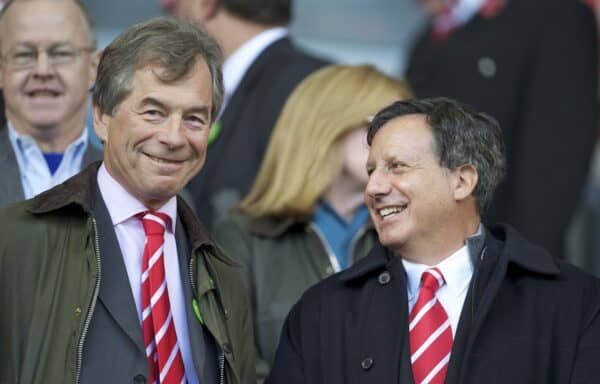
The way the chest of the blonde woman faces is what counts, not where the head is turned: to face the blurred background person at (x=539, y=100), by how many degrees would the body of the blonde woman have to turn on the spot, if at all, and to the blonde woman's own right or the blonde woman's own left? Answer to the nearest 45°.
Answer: approximately 90° to the blonde woman's own left

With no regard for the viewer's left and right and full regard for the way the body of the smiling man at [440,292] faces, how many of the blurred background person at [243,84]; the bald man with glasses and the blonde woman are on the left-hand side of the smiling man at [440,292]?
0

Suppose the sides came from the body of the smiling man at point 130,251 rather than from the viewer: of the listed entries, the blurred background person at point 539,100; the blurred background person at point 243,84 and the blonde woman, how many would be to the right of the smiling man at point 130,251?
0

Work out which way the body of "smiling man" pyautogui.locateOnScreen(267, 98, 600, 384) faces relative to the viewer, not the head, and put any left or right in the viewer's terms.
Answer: facing the viewer and to the left of the viewer

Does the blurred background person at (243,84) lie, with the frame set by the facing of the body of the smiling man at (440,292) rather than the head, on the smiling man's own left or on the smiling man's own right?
on the smiling man's own right

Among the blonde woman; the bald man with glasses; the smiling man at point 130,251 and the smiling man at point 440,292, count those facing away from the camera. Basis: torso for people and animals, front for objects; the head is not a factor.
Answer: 0

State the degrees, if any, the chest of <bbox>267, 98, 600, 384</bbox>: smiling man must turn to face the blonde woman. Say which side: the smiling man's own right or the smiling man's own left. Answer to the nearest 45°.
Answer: approximately 90° to the smiling man's own right

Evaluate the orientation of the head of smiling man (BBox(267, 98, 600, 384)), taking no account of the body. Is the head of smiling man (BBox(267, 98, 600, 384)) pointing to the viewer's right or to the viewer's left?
to the viewer's left

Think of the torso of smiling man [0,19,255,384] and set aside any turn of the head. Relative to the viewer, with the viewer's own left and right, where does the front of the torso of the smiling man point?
facing the viewer and to the right of the viewer

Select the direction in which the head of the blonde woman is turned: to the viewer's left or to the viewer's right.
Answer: to the viewer's right

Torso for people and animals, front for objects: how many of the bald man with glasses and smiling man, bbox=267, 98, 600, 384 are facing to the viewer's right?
0

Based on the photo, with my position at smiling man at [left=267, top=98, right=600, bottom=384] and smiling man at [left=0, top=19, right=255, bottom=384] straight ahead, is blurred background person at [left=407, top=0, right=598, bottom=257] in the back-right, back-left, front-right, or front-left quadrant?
back-right

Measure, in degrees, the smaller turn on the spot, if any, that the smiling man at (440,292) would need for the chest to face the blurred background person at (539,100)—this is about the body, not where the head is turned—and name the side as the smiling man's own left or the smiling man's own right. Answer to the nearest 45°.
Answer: approximately 135° to the smiling man's own right

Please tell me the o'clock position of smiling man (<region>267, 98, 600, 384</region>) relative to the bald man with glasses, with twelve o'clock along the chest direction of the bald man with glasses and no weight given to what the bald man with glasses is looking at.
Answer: The smiling man is roughly at 10 o'clock from the bald man with glasses.

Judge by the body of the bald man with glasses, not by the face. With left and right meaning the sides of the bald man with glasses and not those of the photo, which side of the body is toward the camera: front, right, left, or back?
front

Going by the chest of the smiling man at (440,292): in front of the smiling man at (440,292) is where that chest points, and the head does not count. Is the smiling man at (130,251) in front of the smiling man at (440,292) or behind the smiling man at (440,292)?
in front

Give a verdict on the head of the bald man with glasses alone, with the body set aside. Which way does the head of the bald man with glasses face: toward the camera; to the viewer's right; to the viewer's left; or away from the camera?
toward the camera

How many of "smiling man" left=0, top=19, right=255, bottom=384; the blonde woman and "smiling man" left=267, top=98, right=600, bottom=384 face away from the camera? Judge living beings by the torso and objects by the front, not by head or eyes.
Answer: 0
